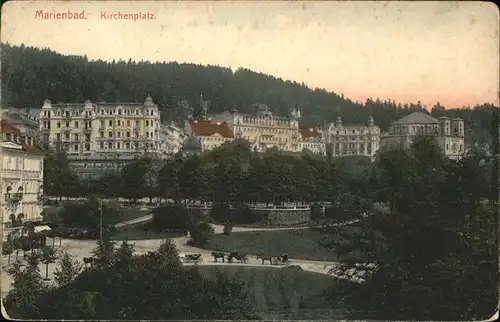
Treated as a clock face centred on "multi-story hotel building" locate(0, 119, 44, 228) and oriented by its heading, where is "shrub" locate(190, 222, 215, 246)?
The shrub is roughly at 11 o'clock from the multi-story hotel building.

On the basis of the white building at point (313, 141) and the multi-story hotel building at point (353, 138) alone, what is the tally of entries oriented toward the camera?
2

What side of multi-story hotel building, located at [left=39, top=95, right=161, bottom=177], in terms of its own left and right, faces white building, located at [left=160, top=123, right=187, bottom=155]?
left

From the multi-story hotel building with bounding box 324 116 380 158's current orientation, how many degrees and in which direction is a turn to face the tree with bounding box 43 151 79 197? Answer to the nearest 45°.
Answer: approximately 90° to its right

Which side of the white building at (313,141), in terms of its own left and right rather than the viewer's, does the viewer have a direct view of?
front

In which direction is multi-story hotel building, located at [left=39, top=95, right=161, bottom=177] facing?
toward the camera

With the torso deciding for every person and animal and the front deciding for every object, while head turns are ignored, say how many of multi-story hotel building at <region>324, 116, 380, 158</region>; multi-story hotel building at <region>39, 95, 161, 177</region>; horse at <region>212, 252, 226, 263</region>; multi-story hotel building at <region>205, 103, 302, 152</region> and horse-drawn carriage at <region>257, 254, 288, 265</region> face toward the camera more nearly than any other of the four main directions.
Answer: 3

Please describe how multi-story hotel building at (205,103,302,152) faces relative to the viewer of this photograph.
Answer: facing the viewer

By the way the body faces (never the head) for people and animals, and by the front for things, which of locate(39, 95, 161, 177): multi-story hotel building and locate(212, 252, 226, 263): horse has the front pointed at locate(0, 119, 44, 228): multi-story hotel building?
the horse

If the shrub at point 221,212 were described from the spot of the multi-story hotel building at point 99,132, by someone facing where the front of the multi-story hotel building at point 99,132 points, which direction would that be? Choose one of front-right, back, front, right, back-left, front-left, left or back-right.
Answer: left

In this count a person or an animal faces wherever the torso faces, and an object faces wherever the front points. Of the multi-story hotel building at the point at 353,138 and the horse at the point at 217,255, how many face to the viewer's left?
1
